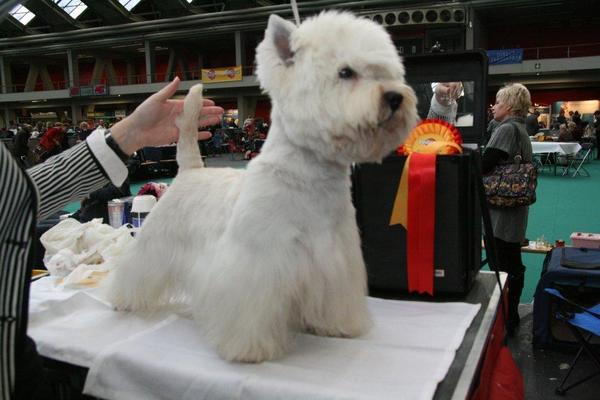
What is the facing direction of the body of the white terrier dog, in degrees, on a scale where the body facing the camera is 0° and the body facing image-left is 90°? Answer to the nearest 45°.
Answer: approximately 315°

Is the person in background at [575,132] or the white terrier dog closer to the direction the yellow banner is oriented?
the white terrier dog

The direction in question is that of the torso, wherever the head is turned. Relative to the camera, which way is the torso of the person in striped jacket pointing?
to the viewer's right

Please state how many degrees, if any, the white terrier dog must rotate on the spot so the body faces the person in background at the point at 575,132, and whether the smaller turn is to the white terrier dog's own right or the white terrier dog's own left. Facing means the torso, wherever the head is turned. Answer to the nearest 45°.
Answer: approximately 90° to the white terrier dog's own left

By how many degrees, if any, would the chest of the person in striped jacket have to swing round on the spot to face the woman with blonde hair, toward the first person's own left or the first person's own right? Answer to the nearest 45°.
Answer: approximately 45° to the first person's own left

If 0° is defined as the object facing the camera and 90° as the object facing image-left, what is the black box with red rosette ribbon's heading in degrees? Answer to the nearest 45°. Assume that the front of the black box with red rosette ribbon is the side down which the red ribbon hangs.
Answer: approximately 0°

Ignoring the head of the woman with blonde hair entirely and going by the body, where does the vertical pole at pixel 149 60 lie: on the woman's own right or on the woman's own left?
on the woman's own right

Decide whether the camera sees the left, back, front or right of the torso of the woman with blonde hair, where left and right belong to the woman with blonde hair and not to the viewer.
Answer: left

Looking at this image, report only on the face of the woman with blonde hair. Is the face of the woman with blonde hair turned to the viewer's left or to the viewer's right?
to the viewer's left
